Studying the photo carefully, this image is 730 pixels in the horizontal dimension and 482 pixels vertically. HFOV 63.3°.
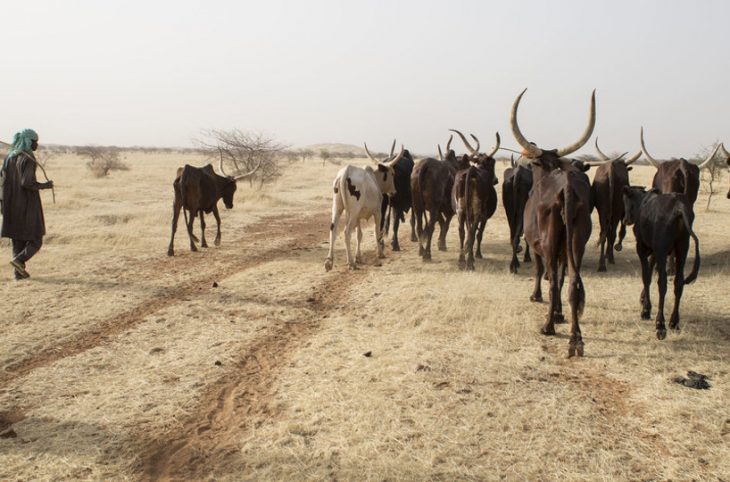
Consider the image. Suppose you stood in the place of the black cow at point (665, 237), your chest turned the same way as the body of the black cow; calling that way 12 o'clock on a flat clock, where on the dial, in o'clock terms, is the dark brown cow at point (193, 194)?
The dark brown cow is roughly at 11 o'clock from the black cow.

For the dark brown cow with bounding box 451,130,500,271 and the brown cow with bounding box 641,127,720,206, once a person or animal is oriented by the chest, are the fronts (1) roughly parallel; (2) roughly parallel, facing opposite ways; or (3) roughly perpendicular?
roughly parallel

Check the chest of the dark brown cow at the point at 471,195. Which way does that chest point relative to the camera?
away from the camera

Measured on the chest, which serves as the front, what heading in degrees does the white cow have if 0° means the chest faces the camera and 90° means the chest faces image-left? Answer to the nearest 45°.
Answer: approximately 225°

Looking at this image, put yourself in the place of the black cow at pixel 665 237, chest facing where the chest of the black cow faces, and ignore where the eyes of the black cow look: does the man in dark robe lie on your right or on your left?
on your left

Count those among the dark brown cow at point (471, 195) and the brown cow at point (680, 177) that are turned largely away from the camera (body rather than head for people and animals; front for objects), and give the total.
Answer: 2

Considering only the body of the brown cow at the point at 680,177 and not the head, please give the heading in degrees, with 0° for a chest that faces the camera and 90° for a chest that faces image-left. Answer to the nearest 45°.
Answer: approximately 180°

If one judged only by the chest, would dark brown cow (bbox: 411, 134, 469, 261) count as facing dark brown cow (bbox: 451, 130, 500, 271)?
no

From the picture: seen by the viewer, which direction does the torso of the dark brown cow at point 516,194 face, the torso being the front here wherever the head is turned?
away from the camera

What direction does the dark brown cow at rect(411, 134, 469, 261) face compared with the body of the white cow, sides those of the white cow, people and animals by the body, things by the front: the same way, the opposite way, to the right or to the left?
the same way

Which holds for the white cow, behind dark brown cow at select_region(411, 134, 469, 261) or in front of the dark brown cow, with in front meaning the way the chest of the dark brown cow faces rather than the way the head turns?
behind

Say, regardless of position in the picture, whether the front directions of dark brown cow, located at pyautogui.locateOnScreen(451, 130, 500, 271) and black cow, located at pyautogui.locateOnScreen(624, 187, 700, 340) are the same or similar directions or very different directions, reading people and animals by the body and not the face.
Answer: same or similar directions

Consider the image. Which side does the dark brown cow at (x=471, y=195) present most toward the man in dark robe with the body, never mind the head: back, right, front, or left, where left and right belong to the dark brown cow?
left

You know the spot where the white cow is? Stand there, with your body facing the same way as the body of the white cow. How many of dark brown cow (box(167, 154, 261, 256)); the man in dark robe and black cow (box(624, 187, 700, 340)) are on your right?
1

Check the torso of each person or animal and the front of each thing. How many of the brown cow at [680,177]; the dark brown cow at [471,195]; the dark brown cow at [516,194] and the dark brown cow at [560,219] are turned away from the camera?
4

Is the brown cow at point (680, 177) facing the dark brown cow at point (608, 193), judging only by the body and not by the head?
no

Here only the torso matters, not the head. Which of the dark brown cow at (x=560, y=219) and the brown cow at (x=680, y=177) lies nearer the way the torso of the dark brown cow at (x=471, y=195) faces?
the brown cow

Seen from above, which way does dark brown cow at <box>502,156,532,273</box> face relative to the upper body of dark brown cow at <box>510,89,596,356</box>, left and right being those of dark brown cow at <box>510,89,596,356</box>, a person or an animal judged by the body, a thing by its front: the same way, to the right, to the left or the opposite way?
the same way

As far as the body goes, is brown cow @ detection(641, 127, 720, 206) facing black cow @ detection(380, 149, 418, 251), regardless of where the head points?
no

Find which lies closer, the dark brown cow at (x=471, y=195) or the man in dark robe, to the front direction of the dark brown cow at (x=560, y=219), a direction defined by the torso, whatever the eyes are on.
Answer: the dark brown cow

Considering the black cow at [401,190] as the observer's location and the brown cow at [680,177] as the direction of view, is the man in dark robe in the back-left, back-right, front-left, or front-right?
back-right
